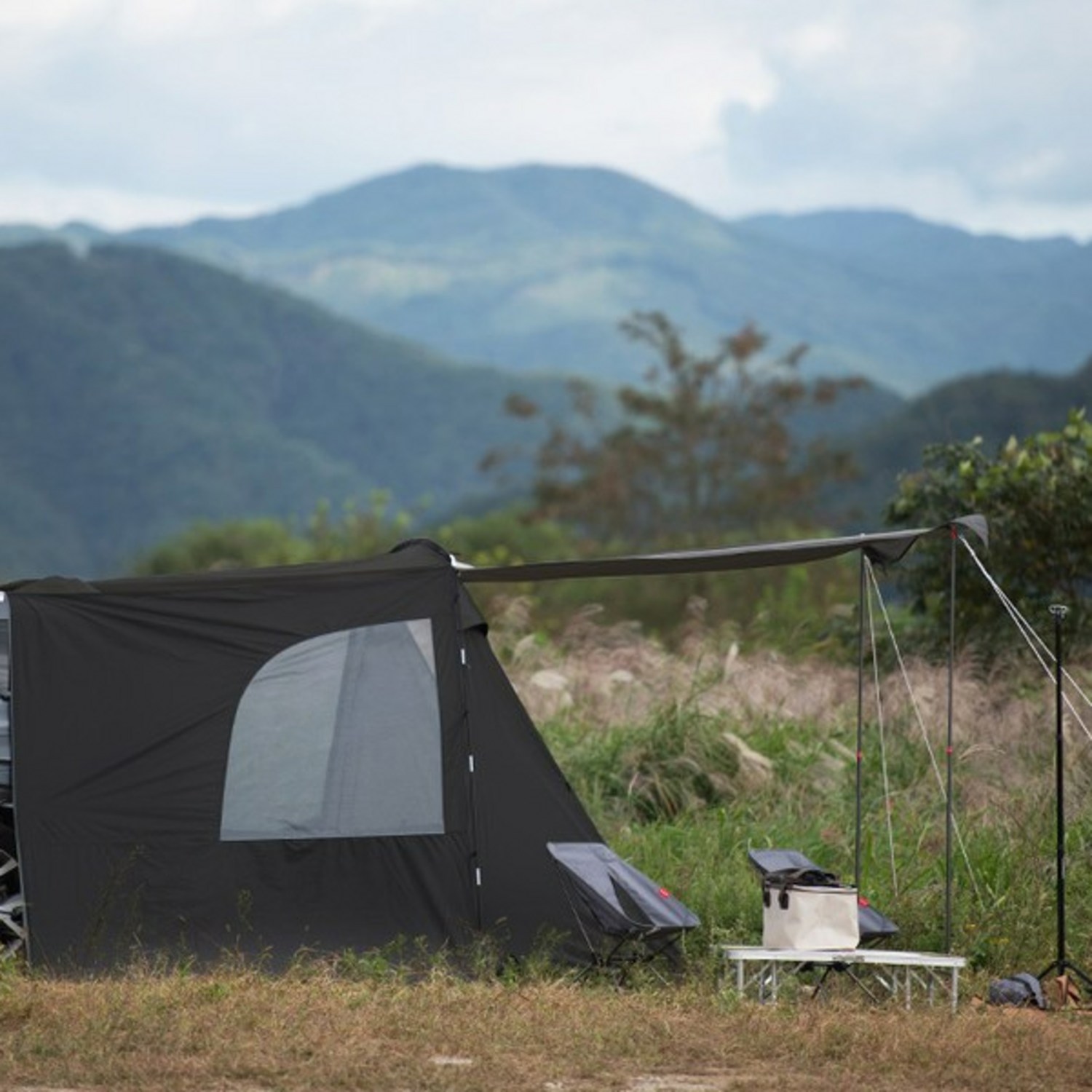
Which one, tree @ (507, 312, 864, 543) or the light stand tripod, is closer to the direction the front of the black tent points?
the light stand tripod

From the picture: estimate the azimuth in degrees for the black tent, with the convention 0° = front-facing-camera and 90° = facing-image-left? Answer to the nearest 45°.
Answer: approximately 270°

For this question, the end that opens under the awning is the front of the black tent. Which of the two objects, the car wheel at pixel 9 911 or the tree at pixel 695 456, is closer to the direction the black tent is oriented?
the tree

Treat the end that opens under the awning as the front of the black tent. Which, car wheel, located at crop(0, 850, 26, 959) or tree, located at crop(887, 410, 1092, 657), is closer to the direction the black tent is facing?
the tree

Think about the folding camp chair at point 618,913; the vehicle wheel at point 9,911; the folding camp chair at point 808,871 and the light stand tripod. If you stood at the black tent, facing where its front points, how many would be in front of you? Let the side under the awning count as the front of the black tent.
3

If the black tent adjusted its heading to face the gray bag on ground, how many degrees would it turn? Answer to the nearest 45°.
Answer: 0° — it already faces it

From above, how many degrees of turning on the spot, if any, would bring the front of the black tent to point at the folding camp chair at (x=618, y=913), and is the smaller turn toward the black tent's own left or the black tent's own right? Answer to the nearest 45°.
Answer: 0° — it already faces it

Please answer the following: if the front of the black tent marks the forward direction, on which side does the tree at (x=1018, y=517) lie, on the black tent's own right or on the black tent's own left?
on the black tent's own left

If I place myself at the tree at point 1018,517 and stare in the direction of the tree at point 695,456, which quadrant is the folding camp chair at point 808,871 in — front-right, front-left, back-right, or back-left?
back-left

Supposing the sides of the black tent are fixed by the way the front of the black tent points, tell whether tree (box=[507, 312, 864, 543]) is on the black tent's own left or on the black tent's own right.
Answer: on the black tent's own left
